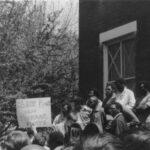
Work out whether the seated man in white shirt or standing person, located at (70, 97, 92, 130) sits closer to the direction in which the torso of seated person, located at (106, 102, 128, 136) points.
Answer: the standing person

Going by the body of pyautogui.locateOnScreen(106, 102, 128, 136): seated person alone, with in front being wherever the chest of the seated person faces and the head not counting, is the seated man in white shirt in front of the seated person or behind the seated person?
behind

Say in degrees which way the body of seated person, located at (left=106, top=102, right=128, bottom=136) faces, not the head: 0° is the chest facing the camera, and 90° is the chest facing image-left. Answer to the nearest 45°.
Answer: approximately 45°

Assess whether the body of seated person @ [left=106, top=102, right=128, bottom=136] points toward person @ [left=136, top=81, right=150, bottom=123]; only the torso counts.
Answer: no

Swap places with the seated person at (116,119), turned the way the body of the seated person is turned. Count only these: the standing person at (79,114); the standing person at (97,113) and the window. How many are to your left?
0

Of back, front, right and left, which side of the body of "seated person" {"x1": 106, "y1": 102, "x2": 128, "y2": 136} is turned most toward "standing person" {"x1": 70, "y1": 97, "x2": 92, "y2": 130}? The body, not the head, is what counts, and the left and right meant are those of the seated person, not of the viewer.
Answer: right

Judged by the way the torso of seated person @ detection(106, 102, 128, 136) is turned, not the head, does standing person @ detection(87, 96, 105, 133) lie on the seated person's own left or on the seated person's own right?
on the seated person's own right

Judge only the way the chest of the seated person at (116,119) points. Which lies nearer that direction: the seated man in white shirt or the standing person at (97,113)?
the standing person
